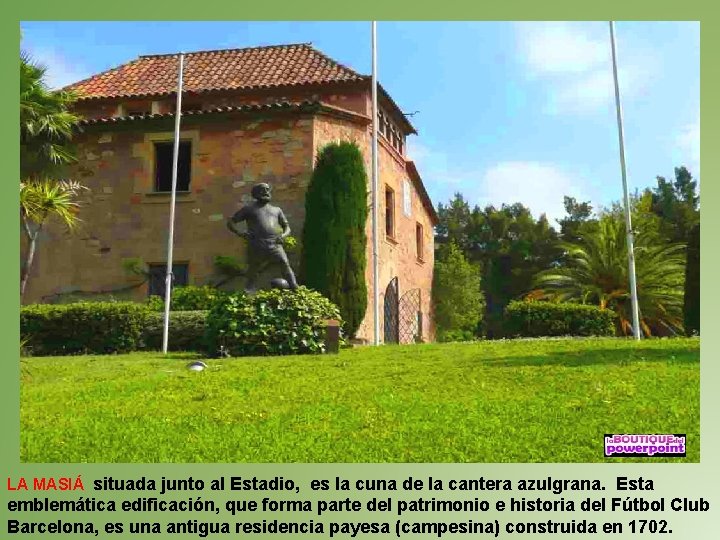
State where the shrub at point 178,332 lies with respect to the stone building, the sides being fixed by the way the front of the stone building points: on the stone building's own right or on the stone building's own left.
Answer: on the stone building's own right

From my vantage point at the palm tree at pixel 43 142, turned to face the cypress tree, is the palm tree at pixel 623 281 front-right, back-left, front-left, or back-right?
front-left

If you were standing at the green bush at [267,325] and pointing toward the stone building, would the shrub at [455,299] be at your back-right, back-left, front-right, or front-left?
front-right

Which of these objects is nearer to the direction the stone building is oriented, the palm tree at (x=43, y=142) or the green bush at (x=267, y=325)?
the green bush
